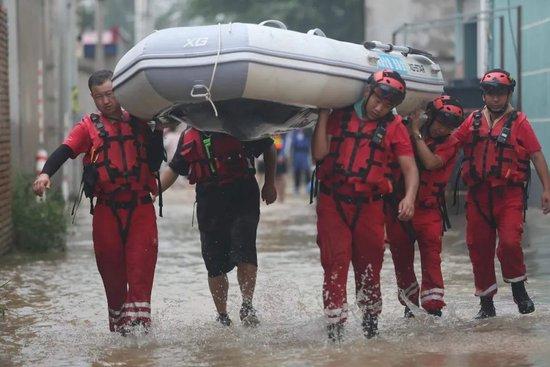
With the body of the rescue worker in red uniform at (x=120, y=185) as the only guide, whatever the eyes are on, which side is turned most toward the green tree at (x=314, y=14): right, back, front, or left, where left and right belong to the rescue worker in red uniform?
back

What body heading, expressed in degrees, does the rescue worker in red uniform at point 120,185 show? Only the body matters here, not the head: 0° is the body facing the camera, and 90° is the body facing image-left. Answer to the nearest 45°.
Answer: approximately 0°

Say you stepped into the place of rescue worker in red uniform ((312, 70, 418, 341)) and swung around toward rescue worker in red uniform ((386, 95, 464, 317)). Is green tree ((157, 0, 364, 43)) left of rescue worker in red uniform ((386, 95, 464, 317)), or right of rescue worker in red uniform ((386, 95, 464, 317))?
left
